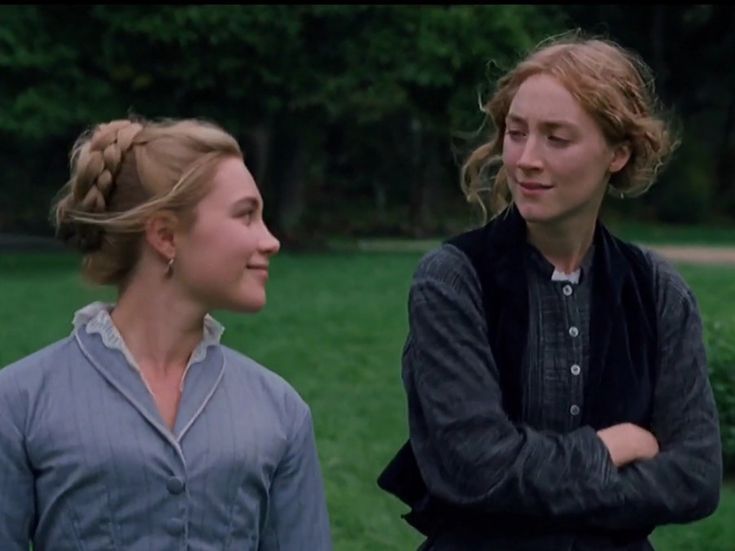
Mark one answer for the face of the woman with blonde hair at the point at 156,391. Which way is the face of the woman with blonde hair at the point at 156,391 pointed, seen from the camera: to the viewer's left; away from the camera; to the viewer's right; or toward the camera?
to the viewer's right

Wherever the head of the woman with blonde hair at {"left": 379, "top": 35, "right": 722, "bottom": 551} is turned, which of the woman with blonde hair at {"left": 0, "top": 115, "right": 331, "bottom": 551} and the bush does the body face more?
the woman with blonde hair

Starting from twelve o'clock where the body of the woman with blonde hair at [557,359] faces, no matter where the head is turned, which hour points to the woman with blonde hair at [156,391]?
the woman with blonde hair at [156,391] is roughly at 2 o'clock from the woman with blonde hair at [557,359].

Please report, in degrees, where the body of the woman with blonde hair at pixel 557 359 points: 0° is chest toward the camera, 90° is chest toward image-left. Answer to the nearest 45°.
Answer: approximately 0°

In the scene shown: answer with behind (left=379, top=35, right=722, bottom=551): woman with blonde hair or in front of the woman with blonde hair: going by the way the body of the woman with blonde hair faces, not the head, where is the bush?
behind
